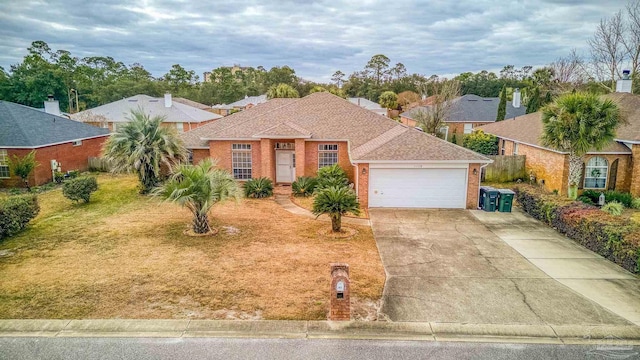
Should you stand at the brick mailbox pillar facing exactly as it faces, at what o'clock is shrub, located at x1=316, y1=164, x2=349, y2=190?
The shrub is roughly at 6 o'clock from the brick mailbox pillar.

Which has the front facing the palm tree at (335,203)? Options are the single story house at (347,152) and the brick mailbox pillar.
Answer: the single story house

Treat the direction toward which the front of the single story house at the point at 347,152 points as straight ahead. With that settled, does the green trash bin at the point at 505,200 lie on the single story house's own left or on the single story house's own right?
on the single story house's own left

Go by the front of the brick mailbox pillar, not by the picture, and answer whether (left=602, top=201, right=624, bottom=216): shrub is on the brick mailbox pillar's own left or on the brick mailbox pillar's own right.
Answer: on the brick mailbox pillar's own left

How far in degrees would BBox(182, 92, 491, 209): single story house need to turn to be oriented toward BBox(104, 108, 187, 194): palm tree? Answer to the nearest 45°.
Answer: approximately 90° to its right

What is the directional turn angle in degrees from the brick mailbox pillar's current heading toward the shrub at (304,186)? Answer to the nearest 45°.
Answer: approximately 180°

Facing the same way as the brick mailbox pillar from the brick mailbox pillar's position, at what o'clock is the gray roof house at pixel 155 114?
The gray roof house is roughly at 5 o'clock from the brick mailbox pillar.

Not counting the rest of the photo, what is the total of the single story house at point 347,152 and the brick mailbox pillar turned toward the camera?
2

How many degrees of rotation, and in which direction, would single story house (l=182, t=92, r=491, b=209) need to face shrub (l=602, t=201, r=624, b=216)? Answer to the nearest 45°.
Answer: approximately 90° to its left

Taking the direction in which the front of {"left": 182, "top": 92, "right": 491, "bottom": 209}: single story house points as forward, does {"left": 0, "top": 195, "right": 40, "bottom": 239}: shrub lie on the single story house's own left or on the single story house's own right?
on the single story house's own right

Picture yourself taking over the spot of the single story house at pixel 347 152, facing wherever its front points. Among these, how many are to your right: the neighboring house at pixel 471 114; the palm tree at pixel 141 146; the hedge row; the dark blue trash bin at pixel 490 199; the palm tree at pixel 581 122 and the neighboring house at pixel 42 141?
2

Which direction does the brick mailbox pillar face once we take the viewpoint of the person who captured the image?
facing the viewer

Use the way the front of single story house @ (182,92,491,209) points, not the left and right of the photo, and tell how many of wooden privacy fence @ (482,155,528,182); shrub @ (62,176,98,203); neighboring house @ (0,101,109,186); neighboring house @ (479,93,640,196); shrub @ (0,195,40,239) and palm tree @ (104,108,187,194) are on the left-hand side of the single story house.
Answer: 2

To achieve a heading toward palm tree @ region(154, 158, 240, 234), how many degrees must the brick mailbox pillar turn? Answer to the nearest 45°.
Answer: approximately 135° to its right

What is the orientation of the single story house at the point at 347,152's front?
toward the camera

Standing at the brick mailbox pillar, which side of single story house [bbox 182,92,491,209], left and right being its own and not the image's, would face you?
front

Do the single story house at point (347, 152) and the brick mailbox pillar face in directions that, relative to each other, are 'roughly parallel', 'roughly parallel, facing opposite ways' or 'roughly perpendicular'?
roughly parallel
